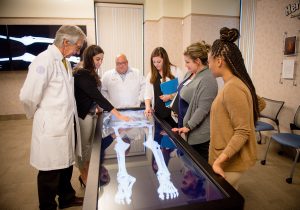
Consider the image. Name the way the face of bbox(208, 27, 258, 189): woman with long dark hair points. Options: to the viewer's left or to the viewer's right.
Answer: to the viewer's left

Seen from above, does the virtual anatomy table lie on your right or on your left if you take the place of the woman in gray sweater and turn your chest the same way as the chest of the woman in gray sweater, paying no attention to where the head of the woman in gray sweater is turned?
on your left

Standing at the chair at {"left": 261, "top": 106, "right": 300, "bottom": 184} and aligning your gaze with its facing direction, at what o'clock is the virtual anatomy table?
The virtual anatomy table is roughly at 11 o'clock from the chair.

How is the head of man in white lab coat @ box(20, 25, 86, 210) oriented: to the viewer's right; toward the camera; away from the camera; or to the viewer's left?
to the viewer's right

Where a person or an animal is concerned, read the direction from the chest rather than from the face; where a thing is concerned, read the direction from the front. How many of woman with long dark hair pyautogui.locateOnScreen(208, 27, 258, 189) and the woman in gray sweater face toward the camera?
0

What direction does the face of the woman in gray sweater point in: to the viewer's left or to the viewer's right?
to the viewer's left

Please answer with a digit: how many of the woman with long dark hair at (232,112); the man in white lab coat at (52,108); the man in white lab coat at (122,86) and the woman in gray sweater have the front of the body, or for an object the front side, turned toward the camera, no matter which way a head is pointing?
1

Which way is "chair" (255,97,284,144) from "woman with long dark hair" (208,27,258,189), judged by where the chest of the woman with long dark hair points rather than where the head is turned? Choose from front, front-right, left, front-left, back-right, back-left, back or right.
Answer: right

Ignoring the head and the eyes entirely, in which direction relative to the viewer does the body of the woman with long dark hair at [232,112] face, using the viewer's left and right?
facing to the left of the viewer

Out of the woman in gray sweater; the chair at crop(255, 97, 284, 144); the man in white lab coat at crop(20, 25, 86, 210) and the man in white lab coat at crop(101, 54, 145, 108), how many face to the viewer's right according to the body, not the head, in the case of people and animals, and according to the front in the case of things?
1

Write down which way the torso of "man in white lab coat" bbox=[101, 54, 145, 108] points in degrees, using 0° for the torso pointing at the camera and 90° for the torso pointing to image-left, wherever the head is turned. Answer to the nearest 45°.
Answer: approximately 0°

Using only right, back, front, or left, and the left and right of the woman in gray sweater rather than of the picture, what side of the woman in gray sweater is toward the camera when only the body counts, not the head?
left

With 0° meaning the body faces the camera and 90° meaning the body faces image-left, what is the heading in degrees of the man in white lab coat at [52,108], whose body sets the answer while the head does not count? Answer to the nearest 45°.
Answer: approximately 270°
